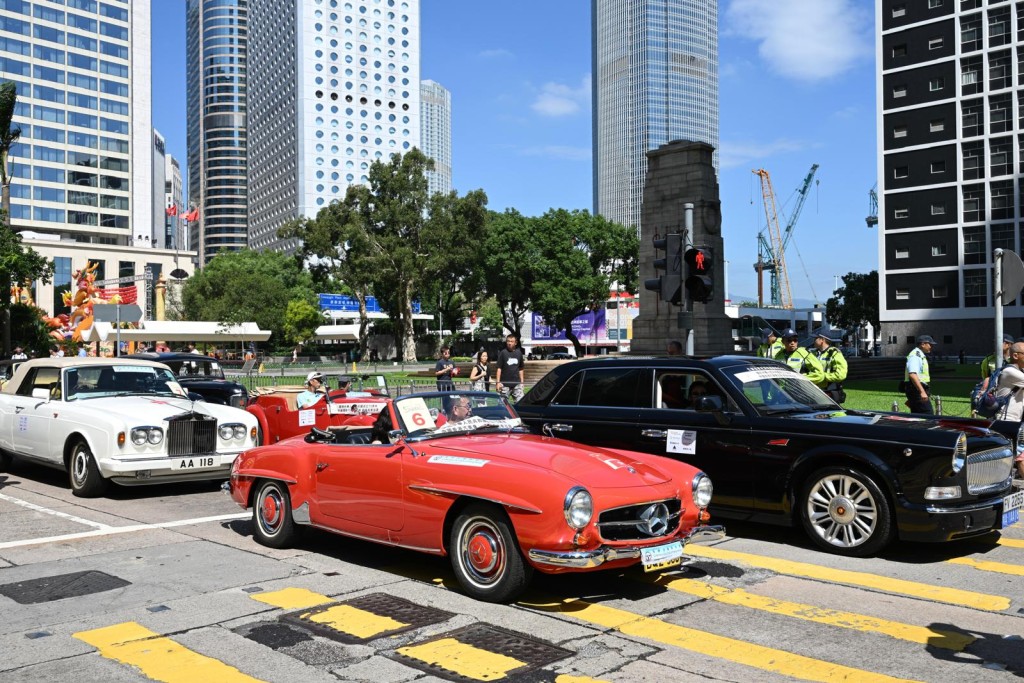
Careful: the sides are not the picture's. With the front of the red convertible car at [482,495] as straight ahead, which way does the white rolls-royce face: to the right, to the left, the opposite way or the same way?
the same way

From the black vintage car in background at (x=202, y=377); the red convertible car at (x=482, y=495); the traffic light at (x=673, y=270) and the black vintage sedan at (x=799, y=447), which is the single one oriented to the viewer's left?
the traffic light

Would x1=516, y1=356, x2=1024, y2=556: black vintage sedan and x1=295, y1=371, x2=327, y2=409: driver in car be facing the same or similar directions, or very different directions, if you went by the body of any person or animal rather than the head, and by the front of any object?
same or similar directions

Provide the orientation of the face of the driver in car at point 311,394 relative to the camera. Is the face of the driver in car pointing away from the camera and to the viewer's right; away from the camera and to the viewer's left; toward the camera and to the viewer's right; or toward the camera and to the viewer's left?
toward the camera and to the viewer's right

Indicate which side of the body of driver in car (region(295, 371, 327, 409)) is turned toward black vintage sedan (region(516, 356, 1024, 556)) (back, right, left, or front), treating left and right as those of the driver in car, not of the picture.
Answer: front

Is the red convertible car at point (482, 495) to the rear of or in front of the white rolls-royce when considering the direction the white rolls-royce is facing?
in front

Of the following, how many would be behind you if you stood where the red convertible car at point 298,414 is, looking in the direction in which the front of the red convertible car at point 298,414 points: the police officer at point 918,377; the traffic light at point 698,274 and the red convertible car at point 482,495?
0

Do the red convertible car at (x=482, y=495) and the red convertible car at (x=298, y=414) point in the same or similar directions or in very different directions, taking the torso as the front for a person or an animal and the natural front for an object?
same or similar directions

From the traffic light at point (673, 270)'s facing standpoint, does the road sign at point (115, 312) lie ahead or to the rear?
ahead

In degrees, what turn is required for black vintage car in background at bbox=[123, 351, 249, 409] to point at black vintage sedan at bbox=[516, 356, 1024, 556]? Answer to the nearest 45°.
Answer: approximately 45° to its right

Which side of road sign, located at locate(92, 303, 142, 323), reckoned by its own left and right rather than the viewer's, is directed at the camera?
back

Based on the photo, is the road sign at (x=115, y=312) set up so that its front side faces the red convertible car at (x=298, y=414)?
no

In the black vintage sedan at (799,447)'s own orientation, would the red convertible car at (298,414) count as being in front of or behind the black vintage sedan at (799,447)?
behind

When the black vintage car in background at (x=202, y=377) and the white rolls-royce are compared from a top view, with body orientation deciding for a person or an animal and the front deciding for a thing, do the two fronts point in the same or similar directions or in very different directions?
same or similar directions

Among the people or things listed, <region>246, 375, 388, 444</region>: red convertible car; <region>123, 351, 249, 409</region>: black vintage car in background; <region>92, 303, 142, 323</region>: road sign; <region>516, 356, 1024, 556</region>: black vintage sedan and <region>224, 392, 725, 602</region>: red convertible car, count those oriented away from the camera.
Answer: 1

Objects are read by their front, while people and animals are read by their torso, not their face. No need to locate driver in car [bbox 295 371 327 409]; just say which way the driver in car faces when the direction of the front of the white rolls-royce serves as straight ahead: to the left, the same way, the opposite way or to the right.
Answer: the same way

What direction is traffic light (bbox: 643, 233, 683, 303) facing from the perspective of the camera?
to the viewer's left

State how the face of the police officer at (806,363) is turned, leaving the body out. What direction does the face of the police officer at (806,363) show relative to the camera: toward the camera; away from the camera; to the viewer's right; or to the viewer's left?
toward the camera
